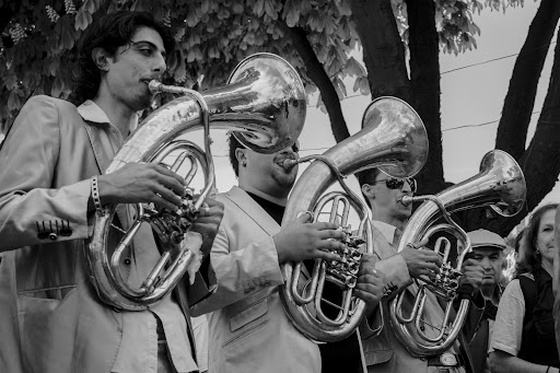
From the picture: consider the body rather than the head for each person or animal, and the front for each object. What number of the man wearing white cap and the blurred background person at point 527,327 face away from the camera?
0

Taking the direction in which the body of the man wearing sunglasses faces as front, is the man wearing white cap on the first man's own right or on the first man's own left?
on the first man's own left

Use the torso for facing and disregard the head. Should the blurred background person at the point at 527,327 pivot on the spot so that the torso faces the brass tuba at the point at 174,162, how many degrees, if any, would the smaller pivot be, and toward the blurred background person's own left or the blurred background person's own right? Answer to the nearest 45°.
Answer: approximately 90° to the blurred background person's own right

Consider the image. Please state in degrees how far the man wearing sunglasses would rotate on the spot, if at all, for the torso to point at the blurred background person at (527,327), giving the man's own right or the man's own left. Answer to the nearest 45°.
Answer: approximately 90° to the man's own left

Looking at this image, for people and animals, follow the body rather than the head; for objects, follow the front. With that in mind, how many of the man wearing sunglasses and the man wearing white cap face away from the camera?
0

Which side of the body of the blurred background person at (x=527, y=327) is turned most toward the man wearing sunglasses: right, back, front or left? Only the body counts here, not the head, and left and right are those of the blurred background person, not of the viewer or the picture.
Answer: right
